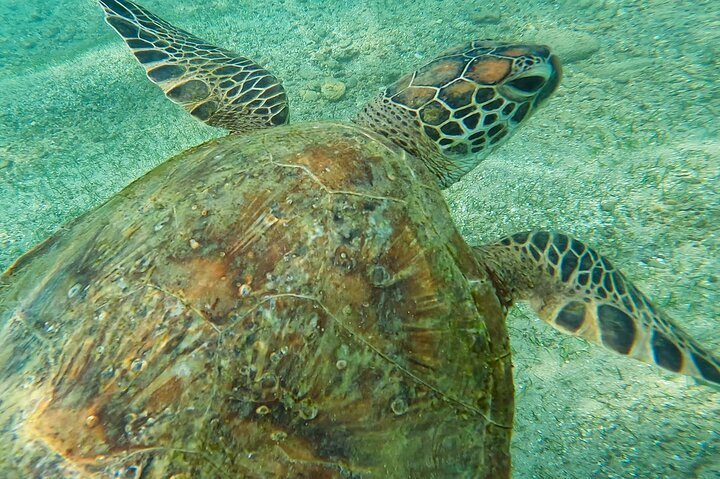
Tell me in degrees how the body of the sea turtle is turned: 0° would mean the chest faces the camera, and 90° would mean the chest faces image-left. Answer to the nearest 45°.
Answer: approximately 225°
